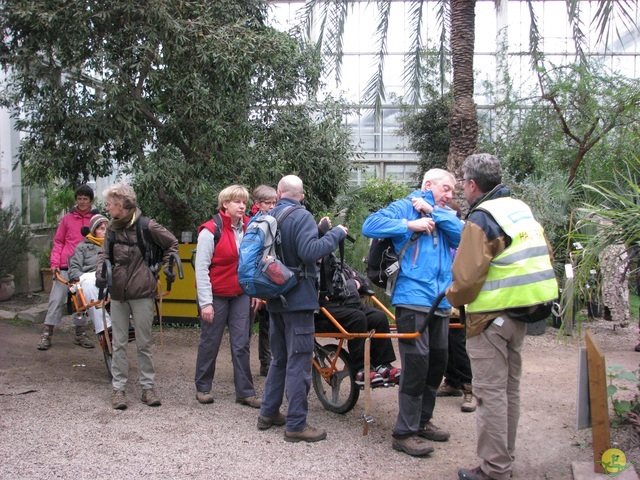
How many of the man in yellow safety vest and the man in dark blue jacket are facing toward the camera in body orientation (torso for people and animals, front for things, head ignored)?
0

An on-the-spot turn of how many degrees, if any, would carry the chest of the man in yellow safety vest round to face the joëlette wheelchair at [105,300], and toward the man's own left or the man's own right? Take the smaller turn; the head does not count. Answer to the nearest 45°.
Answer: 0° — they already face it

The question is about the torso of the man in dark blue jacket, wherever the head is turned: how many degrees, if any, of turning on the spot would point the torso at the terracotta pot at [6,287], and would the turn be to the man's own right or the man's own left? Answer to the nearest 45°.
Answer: approximately 90° to the man's own left

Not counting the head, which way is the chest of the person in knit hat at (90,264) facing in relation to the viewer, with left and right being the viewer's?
facing the viewer and to the right of the viewer

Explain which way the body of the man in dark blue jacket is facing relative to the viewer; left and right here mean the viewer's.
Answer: facing away from the viewer and to the right of the viewer

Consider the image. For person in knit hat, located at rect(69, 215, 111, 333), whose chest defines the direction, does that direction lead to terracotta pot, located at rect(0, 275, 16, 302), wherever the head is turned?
no

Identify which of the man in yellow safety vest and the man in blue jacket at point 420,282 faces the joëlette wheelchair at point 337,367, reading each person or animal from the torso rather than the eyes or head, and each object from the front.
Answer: the man in yellow safety vest

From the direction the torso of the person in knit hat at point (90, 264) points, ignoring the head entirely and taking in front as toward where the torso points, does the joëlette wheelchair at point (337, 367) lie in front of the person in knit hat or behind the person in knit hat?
in front

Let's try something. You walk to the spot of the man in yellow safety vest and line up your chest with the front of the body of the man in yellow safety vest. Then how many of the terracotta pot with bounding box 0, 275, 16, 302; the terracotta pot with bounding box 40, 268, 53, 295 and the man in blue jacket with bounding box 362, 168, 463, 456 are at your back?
0

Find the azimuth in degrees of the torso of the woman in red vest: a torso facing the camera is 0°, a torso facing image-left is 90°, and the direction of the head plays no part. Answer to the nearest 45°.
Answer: approximately 315°

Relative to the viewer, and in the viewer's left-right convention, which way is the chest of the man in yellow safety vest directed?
facing away from the viewer and to the left of the viewer

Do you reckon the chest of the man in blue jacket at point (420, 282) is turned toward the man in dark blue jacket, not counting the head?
no

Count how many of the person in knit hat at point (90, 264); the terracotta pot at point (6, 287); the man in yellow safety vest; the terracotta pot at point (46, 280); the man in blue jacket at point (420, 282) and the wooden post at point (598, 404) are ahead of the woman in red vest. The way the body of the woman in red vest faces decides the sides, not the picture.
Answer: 3

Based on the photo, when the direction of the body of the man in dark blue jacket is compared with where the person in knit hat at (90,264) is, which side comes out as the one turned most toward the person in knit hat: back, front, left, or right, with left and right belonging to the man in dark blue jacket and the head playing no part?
left

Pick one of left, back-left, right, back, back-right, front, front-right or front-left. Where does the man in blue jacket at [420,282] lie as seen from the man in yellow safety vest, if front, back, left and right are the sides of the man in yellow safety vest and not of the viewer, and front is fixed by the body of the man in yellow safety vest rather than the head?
front

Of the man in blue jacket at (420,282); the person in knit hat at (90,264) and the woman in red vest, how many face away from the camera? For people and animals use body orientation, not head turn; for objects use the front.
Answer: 0
